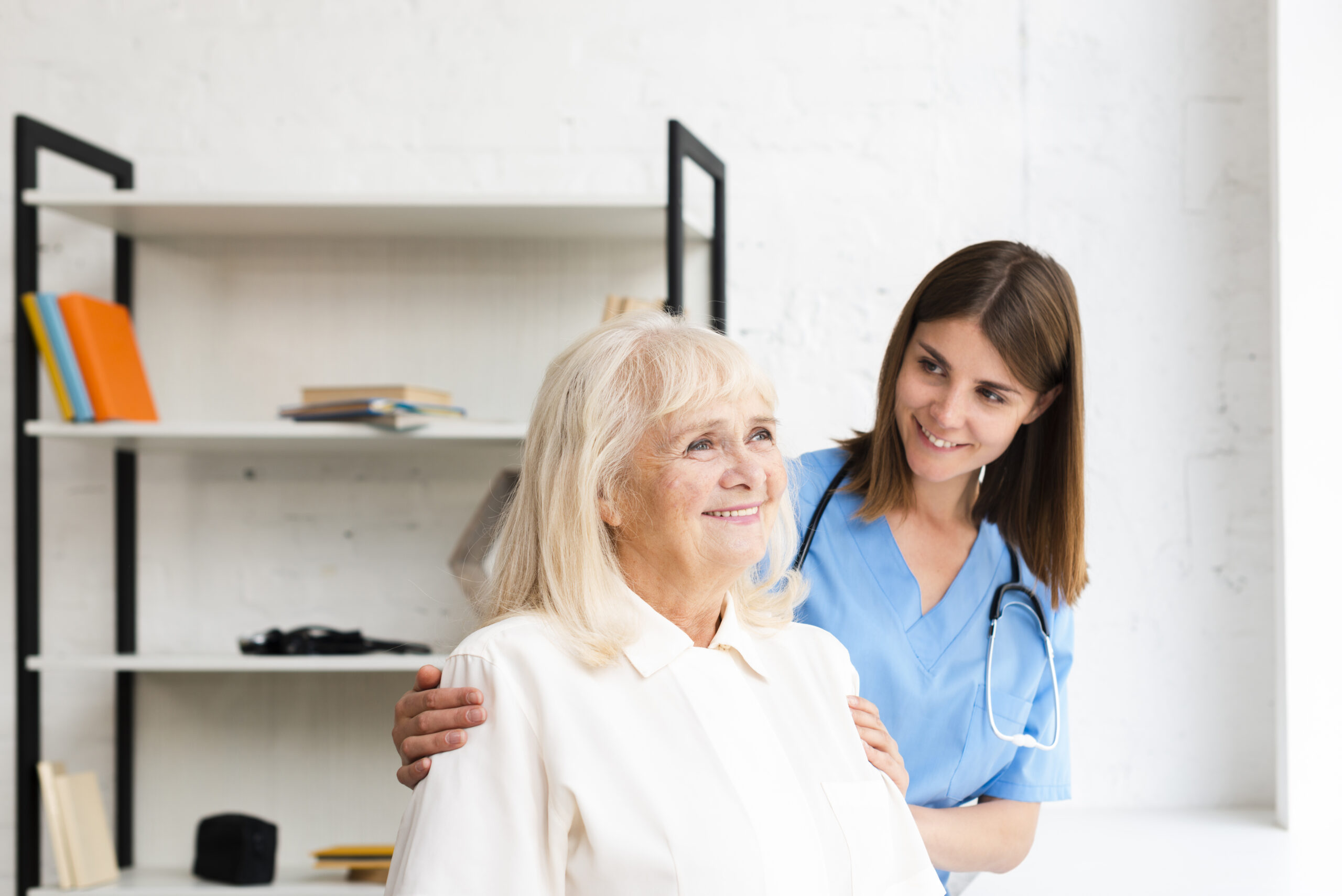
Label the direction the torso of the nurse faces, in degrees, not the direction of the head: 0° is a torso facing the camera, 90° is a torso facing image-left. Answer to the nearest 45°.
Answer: approximately 45°

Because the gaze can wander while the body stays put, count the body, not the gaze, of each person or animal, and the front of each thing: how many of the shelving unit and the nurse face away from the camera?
0

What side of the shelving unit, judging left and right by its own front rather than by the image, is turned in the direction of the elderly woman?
front

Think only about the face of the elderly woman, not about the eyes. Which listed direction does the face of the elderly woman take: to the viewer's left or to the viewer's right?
to the viewer's right

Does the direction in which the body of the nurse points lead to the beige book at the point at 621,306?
no

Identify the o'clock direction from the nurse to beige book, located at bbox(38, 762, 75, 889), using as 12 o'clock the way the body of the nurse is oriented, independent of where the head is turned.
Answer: The beige book is roughly at 2 o'clock from the nurse.

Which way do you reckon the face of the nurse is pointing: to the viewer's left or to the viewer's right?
to the viewer's left

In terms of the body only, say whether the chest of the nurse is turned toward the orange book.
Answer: no

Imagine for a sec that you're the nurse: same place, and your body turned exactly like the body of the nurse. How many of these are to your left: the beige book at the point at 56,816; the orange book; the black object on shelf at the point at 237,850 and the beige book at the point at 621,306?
0

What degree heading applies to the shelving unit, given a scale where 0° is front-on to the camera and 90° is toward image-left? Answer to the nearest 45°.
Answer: approximately 0°
